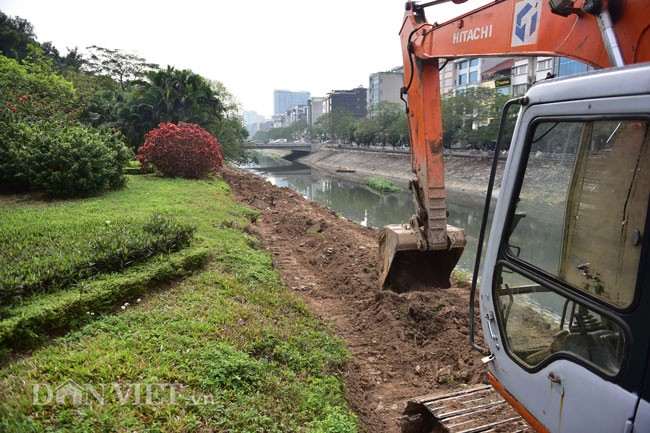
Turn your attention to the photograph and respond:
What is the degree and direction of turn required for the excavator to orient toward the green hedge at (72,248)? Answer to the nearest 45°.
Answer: approximately 45° to its left

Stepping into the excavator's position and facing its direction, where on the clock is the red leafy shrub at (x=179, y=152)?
The red leafy shrub is roughly at 12 o'clock from the excavator.

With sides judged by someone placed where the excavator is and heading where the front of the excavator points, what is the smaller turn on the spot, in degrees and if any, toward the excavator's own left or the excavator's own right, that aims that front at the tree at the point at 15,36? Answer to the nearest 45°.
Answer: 0° — it already faces it

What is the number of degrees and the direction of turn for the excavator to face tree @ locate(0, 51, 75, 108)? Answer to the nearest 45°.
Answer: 0° — it already faces it

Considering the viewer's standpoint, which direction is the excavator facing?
facing away from the viewer and to the left of the viewer

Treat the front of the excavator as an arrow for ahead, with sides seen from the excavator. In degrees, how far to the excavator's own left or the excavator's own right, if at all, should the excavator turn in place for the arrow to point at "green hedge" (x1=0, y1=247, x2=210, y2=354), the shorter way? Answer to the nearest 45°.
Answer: approximately 45° to the excavator's own left
